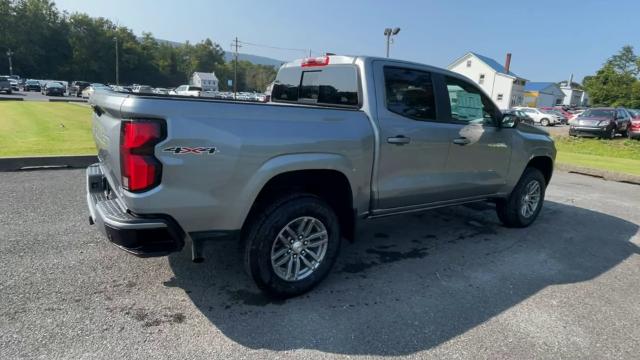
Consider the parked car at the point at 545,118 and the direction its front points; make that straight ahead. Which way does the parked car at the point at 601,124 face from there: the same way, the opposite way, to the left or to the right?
to the right

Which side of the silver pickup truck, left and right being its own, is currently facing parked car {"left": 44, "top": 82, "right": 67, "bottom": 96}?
left

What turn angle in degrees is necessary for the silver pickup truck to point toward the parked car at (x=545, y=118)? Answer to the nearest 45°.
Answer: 0° — it already faces it

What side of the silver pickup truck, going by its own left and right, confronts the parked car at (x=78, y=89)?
left

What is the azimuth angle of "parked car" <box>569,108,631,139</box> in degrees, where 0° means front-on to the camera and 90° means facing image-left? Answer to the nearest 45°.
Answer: approximately 45°

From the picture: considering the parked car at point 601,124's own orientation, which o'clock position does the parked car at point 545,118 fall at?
the parked car at point 545,118 is roughly at 4 o'clock from the parked car at point 601,124.

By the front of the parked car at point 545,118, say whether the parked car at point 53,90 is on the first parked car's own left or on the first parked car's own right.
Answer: on the first parked car's own right

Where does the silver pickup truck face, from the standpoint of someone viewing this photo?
facing away from the viewer and to the right of the viewer

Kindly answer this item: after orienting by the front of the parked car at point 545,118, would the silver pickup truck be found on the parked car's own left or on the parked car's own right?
on the parked car's own right
